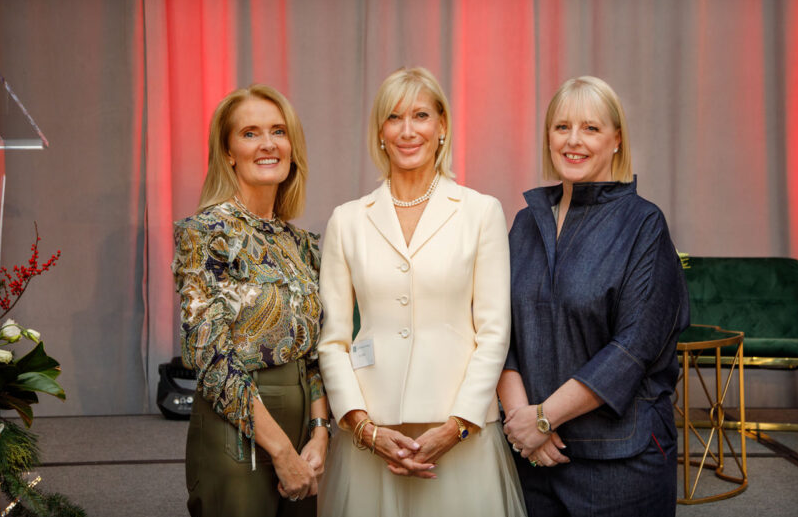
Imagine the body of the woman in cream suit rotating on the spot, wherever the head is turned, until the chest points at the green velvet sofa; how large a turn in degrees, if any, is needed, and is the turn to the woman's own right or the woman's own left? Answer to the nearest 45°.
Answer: approximately 135° to the woman's own left

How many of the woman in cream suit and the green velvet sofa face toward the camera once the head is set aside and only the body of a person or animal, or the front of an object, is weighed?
2

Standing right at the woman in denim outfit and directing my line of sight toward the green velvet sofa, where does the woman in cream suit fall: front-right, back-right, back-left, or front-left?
back-left

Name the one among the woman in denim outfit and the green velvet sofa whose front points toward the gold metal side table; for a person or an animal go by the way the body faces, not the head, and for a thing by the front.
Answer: the green velvet sofa

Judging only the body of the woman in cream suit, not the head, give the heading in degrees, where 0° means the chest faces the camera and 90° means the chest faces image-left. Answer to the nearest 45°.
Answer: approximately 0°

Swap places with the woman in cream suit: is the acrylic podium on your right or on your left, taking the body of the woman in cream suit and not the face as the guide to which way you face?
on your right

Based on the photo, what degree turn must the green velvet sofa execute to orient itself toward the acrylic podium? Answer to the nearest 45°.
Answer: approximately 45° to its right

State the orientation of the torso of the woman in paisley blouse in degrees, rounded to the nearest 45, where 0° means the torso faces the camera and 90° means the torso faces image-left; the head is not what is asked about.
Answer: approximately 315°
